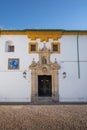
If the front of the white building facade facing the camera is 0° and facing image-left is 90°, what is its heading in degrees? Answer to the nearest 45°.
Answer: approximately 0°
